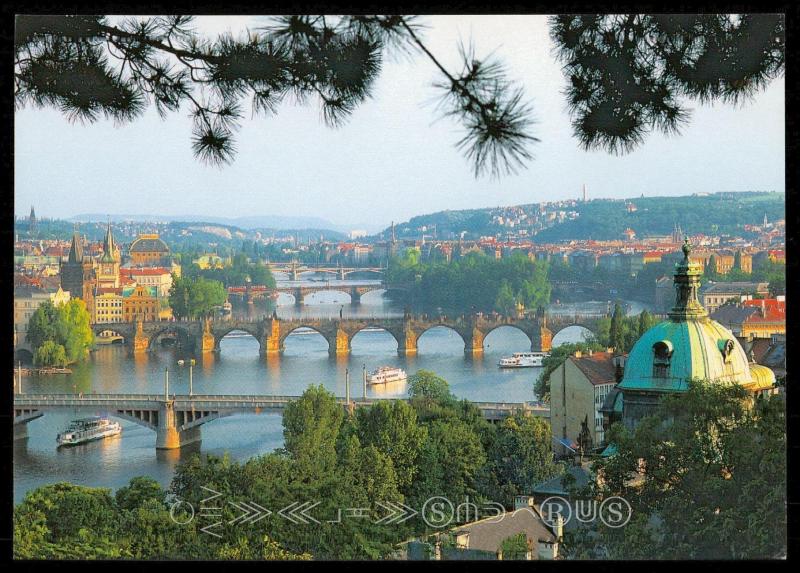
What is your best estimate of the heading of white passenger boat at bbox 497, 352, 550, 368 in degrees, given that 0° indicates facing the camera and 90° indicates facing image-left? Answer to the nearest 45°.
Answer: approximately 90°

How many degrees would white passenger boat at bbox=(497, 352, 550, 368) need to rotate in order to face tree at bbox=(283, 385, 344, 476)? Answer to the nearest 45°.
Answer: approximately 45° to its left

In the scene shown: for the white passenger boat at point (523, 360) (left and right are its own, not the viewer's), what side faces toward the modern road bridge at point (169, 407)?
front

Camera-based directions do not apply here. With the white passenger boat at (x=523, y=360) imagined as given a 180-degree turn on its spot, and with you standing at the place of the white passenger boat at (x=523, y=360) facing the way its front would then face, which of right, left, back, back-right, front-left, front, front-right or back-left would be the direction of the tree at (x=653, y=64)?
right
